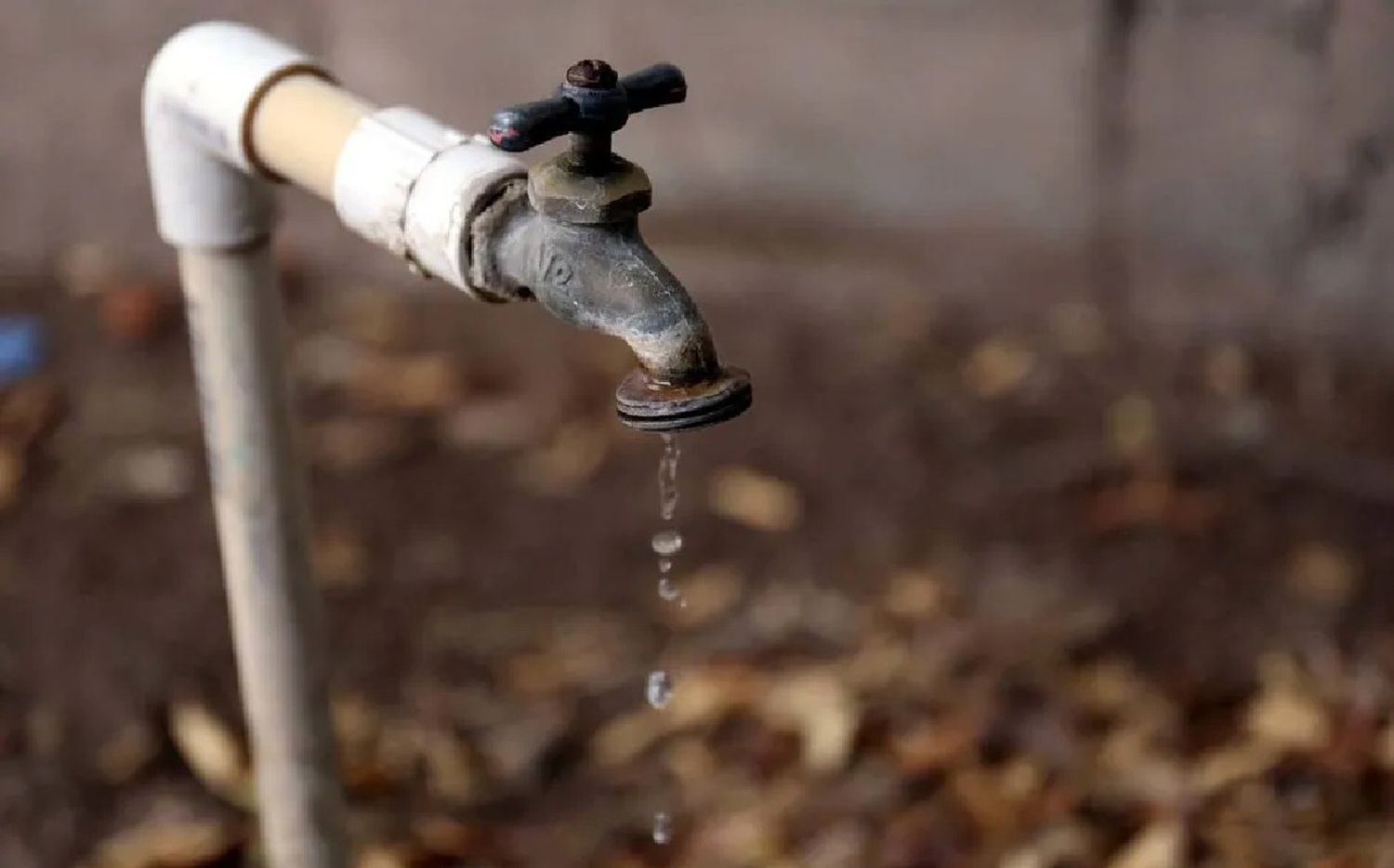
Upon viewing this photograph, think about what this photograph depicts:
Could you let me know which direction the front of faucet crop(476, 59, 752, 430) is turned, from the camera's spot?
facing the viewer and to the right of the viewer

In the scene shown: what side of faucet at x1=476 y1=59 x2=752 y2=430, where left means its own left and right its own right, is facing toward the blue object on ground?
back

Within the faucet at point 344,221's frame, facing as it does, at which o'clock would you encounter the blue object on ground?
The blue object on ground is roughly at 7 o'clock from the faucet.
